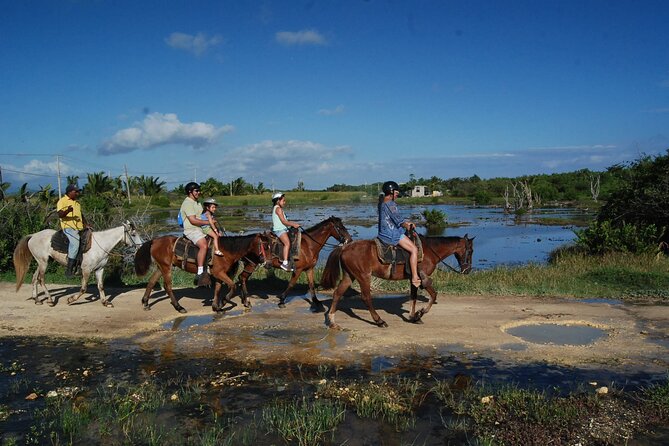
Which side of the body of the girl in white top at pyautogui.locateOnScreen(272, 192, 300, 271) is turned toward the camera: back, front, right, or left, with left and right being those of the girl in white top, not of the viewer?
right

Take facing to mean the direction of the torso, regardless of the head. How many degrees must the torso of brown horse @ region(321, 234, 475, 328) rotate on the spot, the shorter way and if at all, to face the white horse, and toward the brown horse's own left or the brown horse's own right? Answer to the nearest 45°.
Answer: approximately 180°

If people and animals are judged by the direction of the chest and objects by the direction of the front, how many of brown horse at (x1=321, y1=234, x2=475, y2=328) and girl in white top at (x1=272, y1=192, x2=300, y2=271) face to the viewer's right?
2

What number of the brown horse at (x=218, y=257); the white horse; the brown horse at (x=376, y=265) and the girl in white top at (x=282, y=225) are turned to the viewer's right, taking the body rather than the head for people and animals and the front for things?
4

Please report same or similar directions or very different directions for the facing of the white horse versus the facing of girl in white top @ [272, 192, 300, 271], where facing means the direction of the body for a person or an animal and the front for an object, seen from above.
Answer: same or similar directions

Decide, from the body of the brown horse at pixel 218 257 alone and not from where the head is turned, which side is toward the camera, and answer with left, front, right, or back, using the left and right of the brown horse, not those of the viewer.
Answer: right

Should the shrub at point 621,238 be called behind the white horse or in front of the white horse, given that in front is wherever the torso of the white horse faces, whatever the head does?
in front

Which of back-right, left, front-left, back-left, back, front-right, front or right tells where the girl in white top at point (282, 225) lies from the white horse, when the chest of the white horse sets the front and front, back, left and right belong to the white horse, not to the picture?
front-right

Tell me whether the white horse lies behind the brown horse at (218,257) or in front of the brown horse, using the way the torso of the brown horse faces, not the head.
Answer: behind

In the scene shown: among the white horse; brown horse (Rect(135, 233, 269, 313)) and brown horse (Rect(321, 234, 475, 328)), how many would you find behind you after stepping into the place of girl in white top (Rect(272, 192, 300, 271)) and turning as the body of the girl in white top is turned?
2

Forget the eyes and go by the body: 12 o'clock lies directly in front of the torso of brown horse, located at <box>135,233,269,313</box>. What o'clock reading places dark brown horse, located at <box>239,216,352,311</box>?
The dark brown horse is roughly at 12 o'clock from the brown horse.

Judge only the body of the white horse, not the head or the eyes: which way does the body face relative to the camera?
to the viewer's right

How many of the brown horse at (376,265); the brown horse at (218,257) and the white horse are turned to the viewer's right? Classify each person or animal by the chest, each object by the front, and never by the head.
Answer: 3

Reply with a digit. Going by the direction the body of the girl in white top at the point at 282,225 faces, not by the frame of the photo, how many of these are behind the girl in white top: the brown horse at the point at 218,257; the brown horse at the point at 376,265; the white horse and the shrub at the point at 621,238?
2

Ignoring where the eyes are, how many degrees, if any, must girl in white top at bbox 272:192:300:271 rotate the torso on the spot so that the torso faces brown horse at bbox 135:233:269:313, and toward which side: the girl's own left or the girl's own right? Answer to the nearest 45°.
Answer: approximately 180°

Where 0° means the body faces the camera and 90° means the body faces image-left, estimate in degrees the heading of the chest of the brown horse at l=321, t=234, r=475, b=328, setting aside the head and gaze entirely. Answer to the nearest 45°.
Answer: approximately 270°

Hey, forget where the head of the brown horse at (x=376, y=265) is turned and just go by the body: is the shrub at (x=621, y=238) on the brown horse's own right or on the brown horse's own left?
on the brown horse's own left
